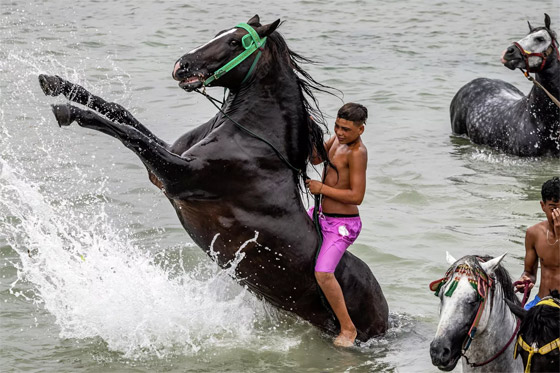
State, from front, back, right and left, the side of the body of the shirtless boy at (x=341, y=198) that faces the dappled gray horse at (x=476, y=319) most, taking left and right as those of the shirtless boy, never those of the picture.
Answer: left

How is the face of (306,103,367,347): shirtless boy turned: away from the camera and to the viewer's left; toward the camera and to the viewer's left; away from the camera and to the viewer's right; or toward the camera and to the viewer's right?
toward the camera and to the viewer's left

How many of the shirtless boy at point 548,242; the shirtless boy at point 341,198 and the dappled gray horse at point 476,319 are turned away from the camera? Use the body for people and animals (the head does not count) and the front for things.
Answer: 0

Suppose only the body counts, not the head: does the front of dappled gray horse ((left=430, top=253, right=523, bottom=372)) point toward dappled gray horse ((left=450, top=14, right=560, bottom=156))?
no

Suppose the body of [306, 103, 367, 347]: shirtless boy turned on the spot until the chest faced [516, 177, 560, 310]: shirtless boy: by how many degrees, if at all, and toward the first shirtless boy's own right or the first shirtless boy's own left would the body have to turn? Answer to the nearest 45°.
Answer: approximately 90° to the first shirtless boy's own left

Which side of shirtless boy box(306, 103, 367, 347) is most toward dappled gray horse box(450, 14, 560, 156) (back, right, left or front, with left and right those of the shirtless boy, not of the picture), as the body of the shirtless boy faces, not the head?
back

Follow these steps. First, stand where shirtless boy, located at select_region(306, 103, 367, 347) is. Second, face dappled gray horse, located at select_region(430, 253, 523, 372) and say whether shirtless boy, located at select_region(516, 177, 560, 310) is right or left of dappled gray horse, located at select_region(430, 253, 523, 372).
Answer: left

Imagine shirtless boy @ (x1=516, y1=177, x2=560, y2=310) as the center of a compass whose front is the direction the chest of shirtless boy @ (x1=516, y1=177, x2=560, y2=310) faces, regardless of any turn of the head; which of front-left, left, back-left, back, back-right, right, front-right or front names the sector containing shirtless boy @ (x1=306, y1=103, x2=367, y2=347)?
right

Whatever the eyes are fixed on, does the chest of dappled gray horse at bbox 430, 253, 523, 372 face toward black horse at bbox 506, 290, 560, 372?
no

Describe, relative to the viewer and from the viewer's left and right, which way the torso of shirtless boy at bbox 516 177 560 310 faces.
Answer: facing the viewer

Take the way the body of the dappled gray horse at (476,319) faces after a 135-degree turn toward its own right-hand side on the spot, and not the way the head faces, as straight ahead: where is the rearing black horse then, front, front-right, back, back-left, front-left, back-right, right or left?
front-left

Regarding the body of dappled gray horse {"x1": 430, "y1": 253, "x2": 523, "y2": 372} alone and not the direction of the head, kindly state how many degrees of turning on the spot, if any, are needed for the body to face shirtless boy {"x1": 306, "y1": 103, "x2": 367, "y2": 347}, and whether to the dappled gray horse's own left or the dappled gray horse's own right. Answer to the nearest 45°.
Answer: approximately 90° to the dappled gray horse's own right

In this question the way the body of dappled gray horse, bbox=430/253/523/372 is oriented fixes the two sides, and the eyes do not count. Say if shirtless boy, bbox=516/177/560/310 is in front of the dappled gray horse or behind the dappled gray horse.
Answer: behind

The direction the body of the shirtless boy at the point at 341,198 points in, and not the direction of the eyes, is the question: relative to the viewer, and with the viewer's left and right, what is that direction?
facing the viewer and to the left of the viewer

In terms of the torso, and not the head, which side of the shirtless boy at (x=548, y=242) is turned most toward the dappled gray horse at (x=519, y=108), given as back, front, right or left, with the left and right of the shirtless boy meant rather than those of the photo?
back
